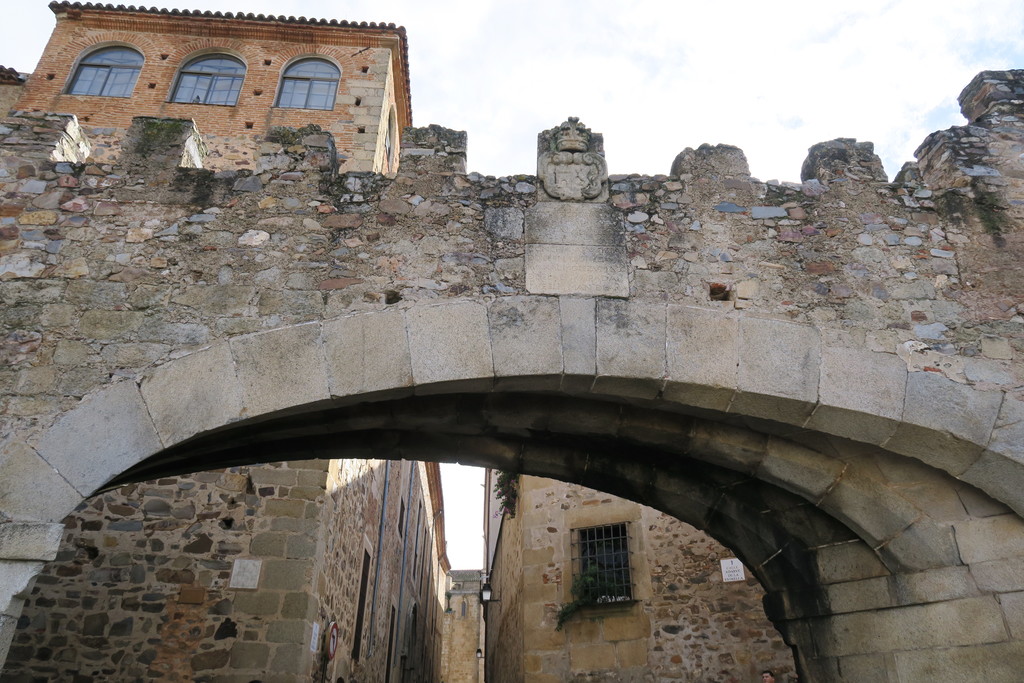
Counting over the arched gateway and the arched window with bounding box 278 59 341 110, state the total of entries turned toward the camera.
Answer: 2

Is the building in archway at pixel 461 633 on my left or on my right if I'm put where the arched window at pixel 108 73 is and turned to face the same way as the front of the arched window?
on my left

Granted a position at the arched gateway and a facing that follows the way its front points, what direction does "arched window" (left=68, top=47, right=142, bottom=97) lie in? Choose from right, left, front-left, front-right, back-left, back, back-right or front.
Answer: back-right

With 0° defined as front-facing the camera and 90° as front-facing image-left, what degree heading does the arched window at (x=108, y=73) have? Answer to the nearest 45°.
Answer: approximately 0°

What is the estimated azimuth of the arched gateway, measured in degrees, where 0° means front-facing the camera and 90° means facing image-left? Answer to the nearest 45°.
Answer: approximately 0°

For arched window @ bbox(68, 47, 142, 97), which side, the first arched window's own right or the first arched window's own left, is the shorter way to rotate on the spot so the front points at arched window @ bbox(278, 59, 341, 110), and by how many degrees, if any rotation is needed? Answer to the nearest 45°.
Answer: approximately 45° to the first arched window's own left

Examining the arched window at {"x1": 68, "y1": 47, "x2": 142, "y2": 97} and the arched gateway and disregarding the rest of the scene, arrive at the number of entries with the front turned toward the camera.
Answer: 2

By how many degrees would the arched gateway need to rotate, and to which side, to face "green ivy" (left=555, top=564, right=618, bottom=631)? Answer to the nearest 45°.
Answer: approximately 180°

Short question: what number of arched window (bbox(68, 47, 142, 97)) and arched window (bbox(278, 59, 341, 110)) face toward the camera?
2

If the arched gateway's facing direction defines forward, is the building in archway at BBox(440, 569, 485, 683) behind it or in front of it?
behind
